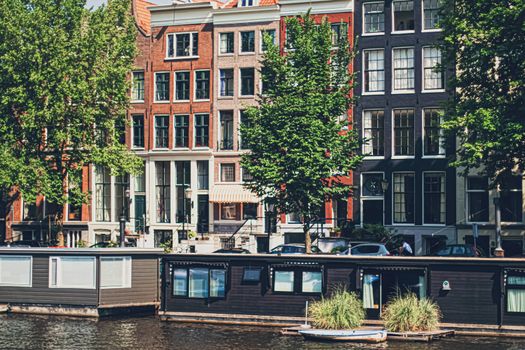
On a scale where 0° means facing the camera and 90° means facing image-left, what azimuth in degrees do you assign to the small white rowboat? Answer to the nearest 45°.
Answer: approximately 90°

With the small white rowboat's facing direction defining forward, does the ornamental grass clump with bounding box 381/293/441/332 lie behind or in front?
behind
